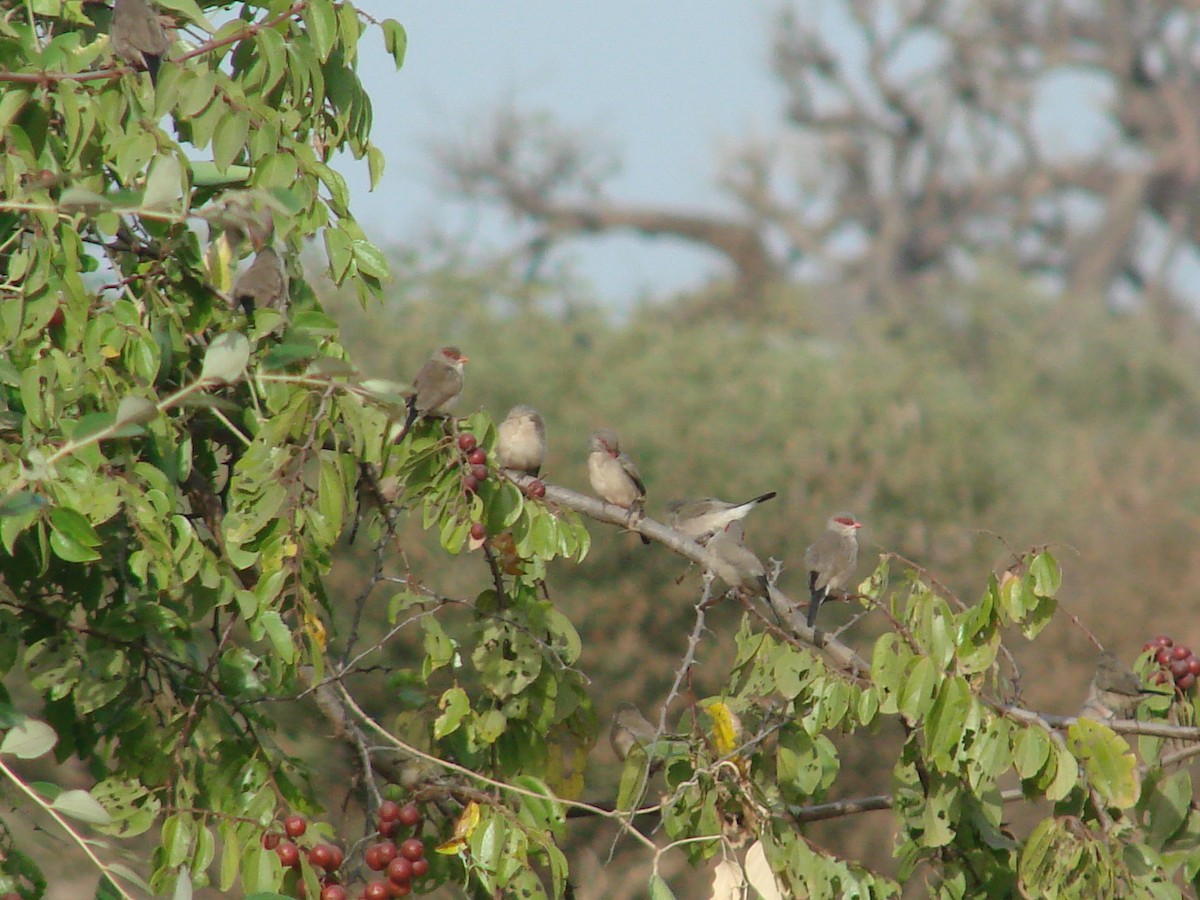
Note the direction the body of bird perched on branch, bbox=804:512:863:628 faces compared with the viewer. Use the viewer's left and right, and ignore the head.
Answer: facing to the right of the viewer

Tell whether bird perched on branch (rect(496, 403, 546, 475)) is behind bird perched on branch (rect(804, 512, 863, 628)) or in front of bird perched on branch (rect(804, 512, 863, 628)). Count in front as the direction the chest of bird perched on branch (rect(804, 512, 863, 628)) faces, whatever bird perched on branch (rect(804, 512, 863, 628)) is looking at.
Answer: behind

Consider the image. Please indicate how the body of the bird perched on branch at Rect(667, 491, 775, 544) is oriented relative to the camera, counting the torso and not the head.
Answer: to the viewer's left

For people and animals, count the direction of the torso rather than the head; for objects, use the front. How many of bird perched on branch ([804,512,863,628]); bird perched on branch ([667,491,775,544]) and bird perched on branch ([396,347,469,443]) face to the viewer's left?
1

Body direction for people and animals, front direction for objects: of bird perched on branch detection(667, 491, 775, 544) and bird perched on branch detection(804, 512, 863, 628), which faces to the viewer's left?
bird perched on branch detection(667, 491, 775, 544)

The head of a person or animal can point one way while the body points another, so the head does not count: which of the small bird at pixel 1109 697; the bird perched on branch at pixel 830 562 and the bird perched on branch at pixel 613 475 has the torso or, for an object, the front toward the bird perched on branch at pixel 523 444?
the bird perched on branch at pixel 613 475

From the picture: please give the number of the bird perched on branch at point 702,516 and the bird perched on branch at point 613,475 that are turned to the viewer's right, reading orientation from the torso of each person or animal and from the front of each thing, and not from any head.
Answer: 0

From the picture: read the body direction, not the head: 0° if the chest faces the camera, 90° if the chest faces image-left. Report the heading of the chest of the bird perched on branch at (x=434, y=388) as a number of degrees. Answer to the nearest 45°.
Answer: approximately 270°

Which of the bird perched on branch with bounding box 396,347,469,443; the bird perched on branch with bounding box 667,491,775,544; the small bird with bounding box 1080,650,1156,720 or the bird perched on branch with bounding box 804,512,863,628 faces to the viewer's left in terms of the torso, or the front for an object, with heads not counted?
the bird perched on branch with bounding box 667,491,775,544

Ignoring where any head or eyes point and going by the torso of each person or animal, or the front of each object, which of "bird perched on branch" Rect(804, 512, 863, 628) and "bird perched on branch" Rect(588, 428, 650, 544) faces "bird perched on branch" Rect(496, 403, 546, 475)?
"bird perched on branch" Rect(588, 428, 650, 544)
